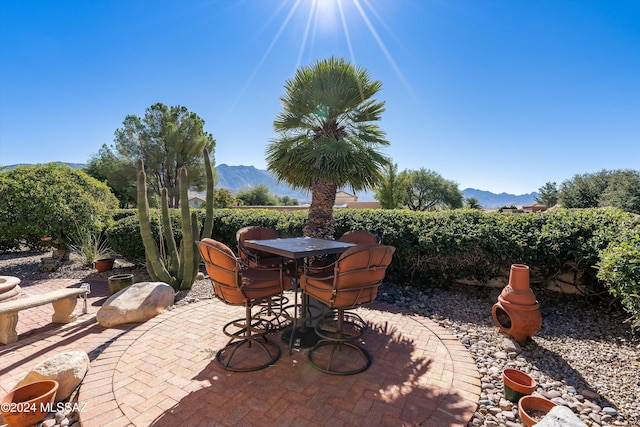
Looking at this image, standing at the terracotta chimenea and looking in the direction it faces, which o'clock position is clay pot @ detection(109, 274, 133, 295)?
The clay pot is roughly at 1 o'clock from the terracotta chimenea.

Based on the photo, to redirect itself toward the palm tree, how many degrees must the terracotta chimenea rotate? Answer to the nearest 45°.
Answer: approximately 45° to its right

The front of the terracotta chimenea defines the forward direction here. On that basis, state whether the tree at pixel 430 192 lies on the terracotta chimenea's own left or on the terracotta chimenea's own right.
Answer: on the terracotta chimenea's own right

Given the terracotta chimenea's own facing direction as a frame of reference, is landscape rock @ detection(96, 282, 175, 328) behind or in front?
in front

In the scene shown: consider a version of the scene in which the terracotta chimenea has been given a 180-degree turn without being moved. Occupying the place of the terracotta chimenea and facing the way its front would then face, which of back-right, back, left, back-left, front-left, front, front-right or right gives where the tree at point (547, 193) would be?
front-left

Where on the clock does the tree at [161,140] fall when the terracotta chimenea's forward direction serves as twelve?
The tree is roughly at 2 o'clock from the terracotta chimenea.

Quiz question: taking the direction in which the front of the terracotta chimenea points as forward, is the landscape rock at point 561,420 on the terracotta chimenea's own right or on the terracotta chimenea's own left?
on the terracotta chimenea's own left

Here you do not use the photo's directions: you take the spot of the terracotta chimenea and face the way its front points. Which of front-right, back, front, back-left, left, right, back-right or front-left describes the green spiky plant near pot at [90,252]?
front-right

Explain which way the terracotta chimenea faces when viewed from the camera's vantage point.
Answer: facing the viewer and to the left of the viewer

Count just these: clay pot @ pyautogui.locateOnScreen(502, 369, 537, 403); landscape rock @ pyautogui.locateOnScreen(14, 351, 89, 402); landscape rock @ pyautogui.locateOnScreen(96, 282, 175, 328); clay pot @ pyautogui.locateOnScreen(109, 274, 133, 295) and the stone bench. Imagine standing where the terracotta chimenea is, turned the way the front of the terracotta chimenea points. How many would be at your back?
0

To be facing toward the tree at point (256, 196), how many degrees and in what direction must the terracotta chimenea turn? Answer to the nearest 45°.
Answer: approximately 90° to its right

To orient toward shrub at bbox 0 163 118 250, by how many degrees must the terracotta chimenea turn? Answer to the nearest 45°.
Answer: approximately 45° to its right

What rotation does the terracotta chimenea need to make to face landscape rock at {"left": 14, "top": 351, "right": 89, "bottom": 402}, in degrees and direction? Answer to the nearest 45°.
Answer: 0° — it already faces it

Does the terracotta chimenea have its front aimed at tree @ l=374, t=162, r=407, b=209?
no

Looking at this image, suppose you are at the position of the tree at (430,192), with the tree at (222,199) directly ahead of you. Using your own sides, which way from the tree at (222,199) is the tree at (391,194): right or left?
left

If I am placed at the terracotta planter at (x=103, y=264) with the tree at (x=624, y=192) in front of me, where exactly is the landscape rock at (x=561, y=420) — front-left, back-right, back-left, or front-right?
front-right

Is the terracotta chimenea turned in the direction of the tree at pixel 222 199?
no

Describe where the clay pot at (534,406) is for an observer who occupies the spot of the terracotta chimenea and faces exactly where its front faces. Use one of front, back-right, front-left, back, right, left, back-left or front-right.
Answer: front-left

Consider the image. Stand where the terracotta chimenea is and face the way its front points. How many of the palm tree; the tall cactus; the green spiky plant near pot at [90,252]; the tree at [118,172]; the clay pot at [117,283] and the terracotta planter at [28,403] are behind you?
0
